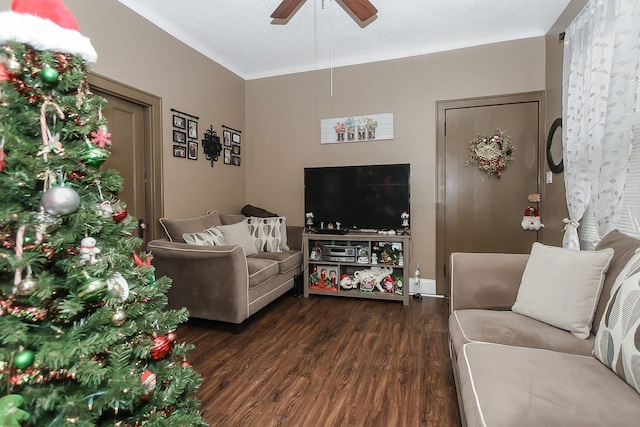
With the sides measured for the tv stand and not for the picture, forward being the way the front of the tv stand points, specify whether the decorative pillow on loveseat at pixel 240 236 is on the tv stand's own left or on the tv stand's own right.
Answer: on the tv stand's own right

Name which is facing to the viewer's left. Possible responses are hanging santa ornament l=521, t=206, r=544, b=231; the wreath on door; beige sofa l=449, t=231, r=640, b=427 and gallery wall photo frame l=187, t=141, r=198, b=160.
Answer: the beige sofa

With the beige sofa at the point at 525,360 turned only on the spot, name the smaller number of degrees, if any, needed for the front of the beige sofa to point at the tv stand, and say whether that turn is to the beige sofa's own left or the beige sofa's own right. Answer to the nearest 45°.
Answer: approximately 45° to the beige sofa's own right

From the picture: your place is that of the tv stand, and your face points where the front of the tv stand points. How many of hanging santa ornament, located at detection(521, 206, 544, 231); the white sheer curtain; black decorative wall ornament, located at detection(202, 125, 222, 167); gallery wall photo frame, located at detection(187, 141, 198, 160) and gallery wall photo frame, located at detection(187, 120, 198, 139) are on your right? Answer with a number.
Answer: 3

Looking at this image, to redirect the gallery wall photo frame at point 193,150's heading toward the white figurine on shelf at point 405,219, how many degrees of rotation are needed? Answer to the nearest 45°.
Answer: approximately 45° to its left

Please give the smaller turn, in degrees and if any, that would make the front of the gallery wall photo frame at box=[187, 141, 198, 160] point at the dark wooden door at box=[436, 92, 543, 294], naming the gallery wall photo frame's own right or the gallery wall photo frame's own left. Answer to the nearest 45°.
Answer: approximately 45° to the gallery wall photo frame's own left

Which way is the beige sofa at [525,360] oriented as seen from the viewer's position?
to the viewer's left

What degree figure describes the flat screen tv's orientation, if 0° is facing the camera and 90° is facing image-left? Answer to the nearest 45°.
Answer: approximately 0°

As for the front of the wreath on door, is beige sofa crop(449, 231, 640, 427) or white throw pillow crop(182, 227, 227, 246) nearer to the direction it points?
the beige sofa

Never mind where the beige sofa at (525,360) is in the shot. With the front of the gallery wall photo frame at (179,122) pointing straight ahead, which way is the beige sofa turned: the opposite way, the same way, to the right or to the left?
the opposite way

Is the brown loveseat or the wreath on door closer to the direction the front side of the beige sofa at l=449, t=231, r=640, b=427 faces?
the brown loveseat

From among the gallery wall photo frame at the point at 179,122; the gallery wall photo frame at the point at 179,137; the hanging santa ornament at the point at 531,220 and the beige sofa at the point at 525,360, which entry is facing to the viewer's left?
the beige sofa

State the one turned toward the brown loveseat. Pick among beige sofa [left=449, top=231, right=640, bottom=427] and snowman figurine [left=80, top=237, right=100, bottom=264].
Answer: the beige sofa
